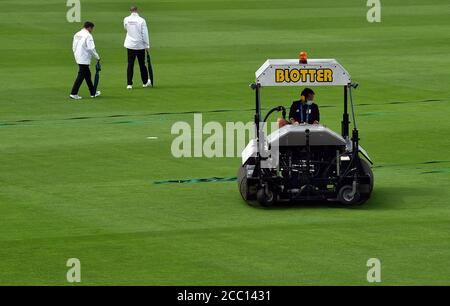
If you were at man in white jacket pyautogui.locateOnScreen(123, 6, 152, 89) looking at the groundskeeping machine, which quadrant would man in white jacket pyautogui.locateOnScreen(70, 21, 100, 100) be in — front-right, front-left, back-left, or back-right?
front-right

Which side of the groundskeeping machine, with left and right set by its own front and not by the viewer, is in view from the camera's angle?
front

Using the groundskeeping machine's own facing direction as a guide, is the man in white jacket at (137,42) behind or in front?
behind

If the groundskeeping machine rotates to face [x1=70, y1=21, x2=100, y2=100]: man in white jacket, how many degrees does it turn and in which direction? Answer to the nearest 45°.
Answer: approximately 135° to its right
